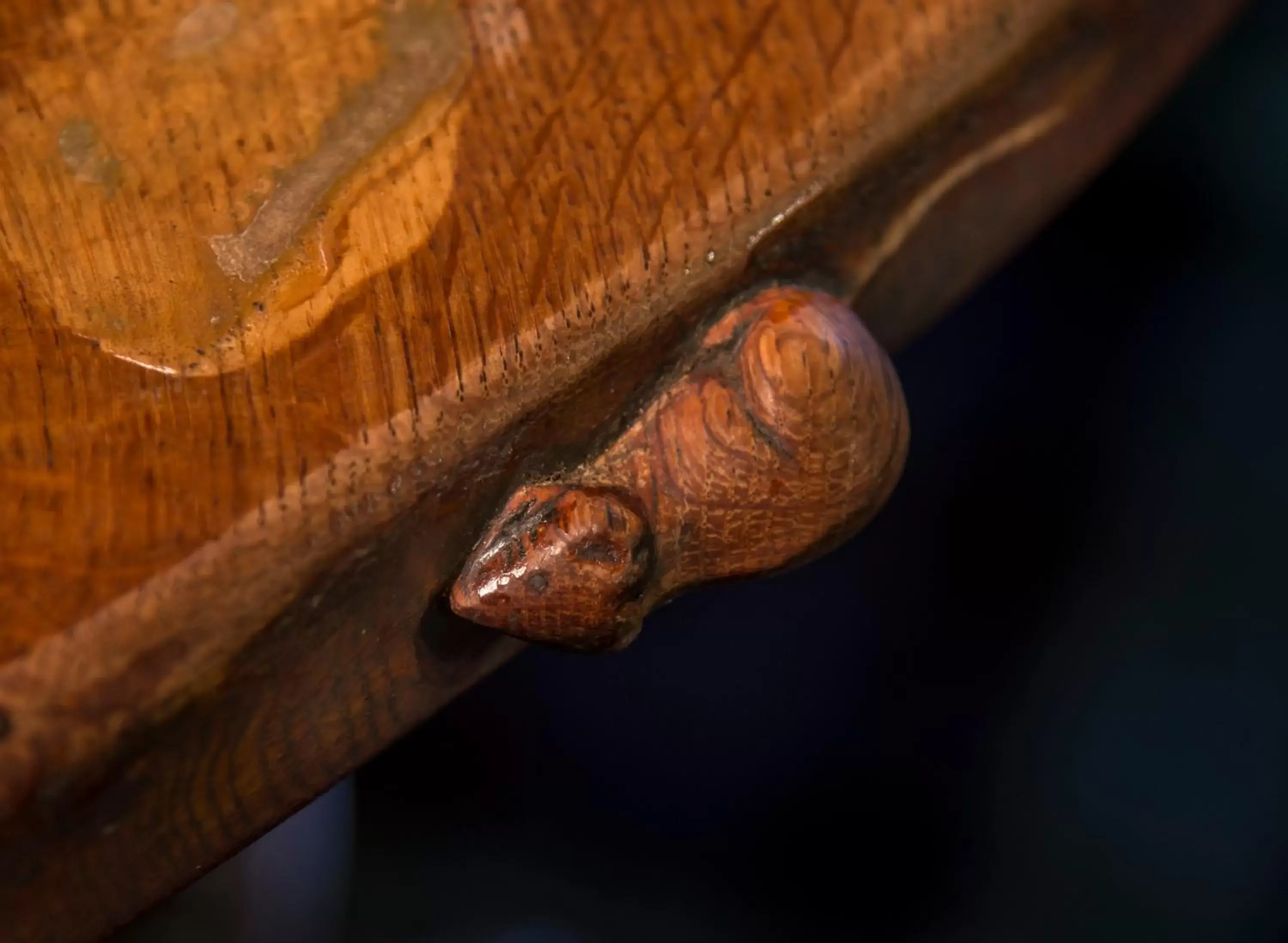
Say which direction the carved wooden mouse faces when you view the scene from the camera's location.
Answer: facing the viewer and to the left of the viewer
